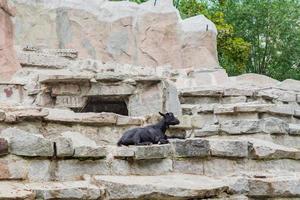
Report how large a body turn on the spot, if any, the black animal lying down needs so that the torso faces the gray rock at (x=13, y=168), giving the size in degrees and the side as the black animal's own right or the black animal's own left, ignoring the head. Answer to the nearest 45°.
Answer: approximately 135° to the black animal's own right

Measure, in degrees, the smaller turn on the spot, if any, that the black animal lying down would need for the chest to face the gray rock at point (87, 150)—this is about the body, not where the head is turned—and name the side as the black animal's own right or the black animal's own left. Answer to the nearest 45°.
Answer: approximately 135° to the black animal's own right

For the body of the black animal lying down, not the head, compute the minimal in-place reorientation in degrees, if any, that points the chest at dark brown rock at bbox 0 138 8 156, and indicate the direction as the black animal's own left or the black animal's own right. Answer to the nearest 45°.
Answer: approximately 135° to the black animal's own right

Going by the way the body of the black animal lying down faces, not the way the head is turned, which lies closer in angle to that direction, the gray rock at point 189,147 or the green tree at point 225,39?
the gray rock

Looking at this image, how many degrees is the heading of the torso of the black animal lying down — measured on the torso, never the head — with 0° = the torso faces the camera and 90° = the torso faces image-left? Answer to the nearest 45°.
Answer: approximately 270°

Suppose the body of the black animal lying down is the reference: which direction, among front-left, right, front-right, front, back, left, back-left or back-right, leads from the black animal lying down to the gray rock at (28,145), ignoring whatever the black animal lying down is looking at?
back-right

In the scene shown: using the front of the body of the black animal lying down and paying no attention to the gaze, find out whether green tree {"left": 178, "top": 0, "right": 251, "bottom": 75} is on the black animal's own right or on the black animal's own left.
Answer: on the black animal's own left
